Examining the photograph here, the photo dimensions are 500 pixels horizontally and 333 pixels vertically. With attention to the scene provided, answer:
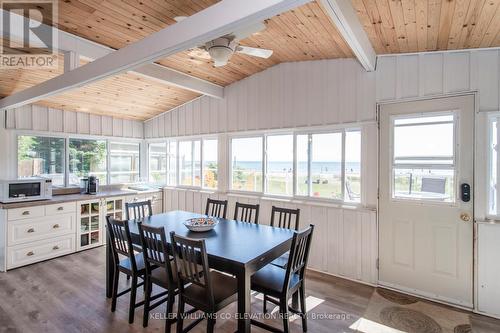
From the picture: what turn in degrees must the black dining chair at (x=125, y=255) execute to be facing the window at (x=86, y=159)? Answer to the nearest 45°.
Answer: approximately 45° to its left

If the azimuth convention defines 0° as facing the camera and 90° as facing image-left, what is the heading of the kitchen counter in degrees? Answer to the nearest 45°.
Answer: approximately 315°

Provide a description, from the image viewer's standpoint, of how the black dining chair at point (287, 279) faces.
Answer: facing away from the viewer and to the left of the viewer

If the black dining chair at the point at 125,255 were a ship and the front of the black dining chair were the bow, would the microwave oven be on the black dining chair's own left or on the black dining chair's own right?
on the black dining chair's own left

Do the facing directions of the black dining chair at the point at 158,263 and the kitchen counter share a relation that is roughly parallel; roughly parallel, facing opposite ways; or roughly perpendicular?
roughly perpendicular

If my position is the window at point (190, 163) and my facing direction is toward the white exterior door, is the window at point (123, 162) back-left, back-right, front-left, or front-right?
back-right

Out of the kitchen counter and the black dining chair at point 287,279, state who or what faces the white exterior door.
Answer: the kitchen counter

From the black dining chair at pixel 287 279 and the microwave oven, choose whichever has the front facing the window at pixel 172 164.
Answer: the black dining chair

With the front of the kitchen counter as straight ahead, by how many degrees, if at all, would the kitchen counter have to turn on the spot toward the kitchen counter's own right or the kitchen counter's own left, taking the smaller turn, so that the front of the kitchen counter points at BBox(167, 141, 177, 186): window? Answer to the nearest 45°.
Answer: approximately 45° to the kitchen counter's own left

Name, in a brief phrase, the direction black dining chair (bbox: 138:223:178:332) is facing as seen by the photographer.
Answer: facing away from the viewer and to the right of the viewer

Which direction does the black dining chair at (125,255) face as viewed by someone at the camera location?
facing away from the viewer and to the right of the viewer
